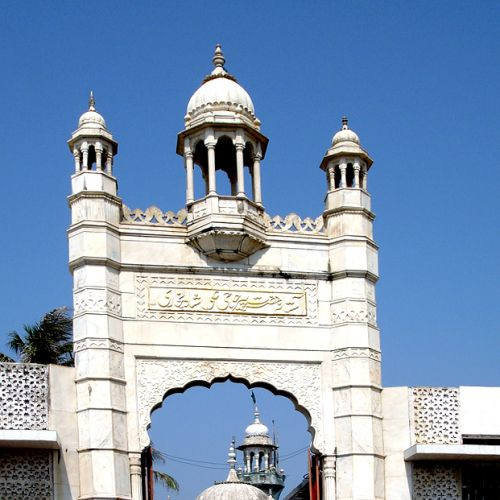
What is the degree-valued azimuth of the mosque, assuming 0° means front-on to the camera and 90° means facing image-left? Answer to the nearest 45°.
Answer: approximately 0°

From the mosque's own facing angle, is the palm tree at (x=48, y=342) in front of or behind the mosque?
behind
